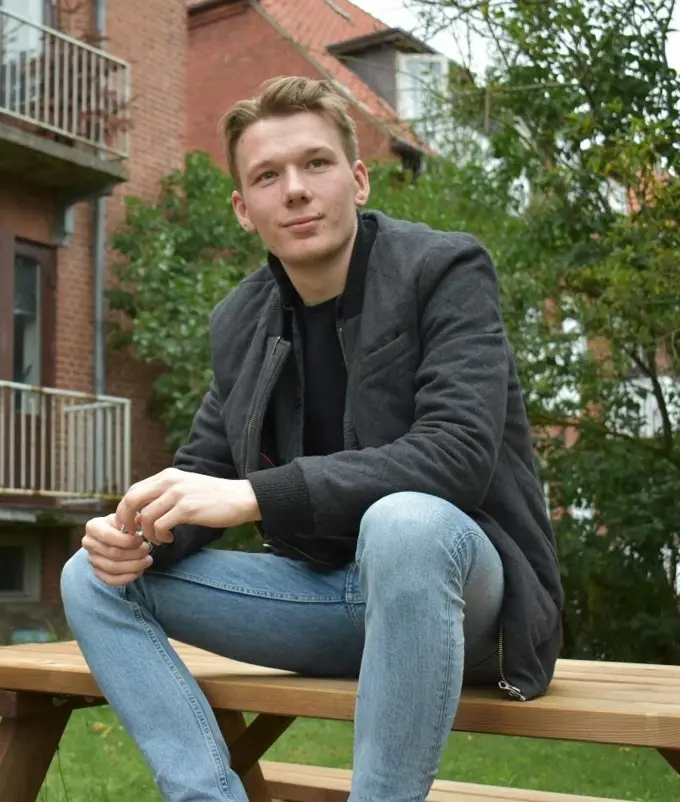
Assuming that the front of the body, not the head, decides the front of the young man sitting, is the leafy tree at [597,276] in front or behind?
behind

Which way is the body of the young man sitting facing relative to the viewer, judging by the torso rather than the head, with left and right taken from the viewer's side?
facing the viewer and to the left of the viewer

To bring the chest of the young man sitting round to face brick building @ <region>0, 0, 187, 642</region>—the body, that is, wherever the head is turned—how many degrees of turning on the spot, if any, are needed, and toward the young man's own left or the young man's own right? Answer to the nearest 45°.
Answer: approximately 135° to the young man's own right

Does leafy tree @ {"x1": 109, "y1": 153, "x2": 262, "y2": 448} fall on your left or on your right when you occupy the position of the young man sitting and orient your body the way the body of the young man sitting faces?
on your right
